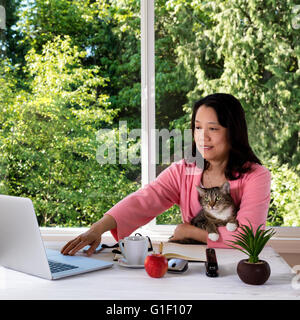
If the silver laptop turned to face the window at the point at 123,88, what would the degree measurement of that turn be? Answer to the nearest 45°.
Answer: approximately 45° to its left

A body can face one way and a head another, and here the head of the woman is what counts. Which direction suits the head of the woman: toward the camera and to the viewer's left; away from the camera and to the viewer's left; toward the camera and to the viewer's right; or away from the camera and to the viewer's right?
toward the camera and to the viewer's left

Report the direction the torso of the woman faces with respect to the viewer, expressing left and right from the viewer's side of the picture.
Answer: facing the viewer and to the left of the viewer

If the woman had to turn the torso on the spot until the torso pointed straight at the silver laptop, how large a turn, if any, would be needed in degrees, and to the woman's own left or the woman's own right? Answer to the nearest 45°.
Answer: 0° — they already face it

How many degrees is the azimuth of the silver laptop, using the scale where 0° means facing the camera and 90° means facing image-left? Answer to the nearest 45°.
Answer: approximately 225°

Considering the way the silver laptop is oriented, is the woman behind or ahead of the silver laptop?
ahead

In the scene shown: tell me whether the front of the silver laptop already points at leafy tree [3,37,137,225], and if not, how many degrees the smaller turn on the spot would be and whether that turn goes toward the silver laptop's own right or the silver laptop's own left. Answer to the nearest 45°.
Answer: approximately 45° to the silver laptop's own left

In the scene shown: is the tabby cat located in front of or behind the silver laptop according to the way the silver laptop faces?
in front

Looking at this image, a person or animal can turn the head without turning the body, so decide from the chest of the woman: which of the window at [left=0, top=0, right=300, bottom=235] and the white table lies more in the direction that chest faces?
the white table

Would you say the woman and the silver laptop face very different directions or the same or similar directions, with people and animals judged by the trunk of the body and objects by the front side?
very different directions

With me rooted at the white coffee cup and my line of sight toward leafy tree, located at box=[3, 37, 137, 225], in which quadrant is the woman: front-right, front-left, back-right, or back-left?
front-right
